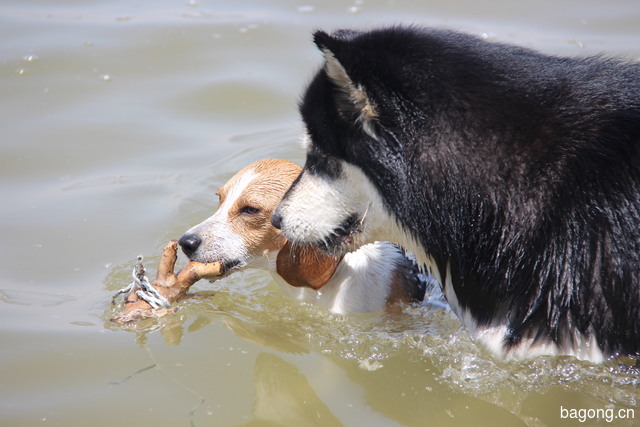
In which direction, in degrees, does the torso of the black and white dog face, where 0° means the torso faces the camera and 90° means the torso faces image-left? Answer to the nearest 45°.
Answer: approximately 90°

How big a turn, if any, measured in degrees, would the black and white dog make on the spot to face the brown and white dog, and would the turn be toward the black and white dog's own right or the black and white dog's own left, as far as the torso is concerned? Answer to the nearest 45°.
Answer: approximately 45° to the black and white dog's own right
